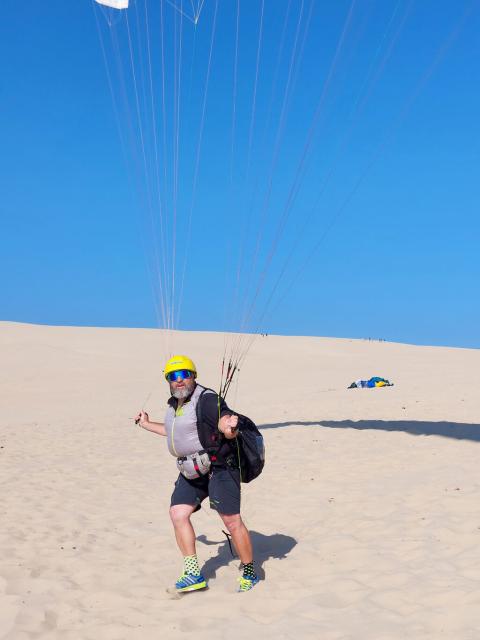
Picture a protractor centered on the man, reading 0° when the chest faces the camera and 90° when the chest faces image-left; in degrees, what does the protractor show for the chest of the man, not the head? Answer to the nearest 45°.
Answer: approximately 45°
